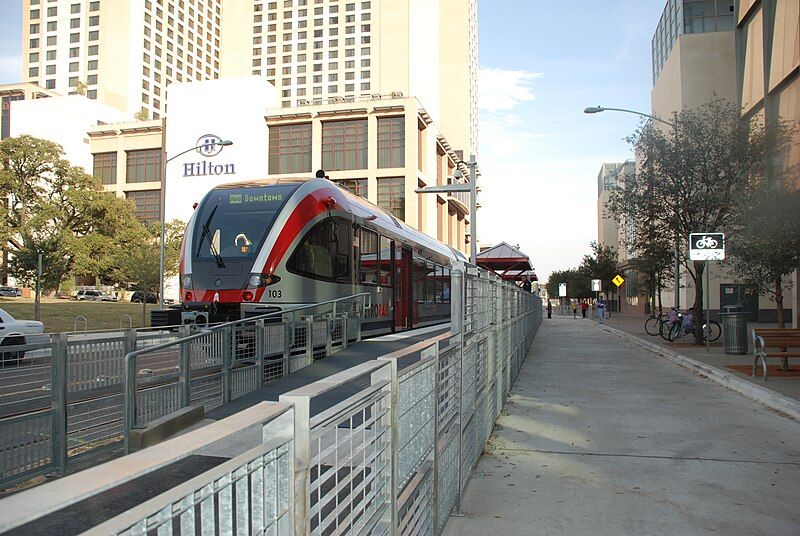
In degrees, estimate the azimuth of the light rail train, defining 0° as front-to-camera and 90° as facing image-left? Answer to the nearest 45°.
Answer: approximately 45°

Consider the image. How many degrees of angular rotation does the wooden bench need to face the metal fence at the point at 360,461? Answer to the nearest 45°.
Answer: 0° — it already faces it

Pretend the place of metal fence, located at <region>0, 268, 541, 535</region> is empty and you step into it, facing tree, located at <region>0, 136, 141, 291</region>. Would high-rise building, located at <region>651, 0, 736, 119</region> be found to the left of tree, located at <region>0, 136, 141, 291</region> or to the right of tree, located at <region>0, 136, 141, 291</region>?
right

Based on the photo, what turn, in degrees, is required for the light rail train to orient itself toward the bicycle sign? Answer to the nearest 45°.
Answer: approximately 135° to its left

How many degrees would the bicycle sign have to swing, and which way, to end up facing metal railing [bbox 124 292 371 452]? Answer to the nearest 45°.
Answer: approximately 45° to its right

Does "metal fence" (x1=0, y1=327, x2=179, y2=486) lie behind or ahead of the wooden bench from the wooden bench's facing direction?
ahead

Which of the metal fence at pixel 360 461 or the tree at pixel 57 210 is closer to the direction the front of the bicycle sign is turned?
the metal fence

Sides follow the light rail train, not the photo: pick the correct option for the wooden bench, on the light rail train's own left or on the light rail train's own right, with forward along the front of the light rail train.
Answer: on the light rail train's own left
